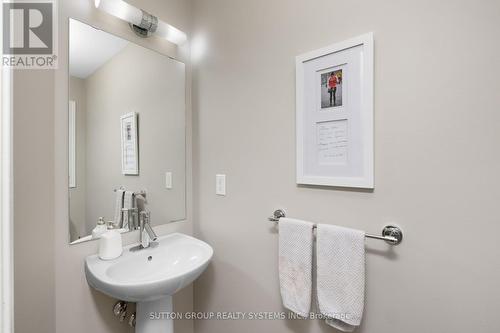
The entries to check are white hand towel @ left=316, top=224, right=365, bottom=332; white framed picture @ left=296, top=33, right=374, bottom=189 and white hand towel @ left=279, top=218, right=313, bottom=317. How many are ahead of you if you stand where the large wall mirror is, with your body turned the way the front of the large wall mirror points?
3

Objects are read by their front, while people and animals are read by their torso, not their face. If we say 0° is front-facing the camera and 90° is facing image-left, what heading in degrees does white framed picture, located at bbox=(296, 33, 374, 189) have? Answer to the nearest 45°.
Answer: approximately 45°

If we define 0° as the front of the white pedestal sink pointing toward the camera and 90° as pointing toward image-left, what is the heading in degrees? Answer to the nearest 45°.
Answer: approximately 315°

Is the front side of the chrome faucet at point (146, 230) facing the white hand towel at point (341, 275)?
yes
